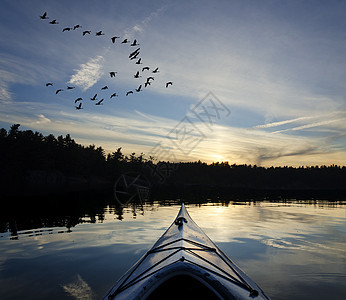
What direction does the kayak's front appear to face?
away from the camera
